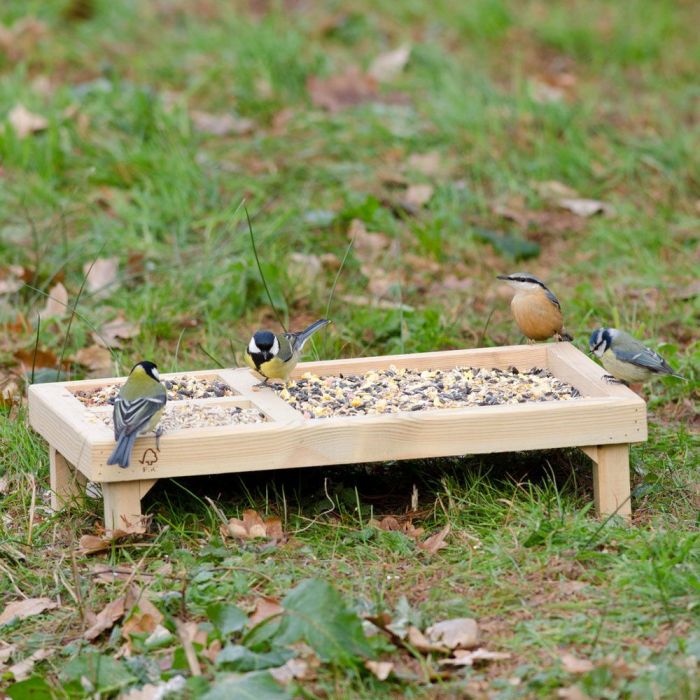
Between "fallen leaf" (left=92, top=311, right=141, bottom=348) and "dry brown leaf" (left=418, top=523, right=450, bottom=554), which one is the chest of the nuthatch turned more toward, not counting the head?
the dry brown leaf

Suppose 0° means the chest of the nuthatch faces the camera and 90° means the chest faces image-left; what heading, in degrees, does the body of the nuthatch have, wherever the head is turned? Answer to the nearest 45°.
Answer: approximately 45°

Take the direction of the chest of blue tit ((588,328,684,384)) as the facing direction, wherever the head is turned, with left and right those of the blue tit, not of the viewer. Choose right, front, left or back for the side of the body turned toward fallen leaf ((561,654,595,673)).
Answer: left

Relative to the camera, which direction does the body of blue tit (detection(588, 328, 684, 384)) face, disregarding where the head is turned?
to the viewer's left

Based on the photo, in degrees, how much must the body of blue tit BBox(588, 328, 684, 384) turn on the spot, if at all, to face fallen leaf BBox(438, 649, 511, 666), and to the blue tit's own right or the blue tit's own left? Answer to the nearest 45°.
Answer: approximately 90° to the blue tit's own left

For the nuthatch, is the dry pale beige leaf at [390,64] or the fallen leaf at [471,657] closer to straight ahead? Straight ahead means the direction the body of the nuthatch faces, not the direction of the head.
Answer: the fallen leaf

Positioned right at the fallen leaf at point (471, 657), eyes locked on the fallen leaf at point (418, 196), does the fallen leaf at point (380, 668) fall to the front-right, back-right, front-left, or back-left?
back-left

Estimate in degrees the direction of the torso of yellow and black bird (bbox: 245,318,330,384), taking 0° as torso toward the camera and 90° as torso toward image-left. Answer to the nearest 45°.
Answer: approximately 45°

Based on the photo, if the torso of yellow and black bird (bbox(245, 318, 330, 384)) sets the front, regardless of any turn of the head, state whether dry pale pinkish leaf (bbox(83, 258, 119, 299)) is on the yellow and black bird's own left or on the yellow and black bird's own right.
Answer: on the yellow and black bird's own right

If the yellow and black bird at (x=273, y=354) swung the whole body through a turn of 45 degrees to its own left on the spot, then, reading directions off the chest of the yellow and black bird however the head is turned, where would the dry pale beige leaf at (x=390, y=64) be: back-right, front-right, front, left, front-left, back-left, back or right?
back

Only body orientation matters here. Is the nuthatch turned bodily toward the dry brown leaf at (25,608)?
yes

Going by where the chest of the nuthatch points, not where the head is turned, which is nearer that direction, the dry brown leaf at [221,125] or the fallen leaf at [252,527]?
the fallen leaf
